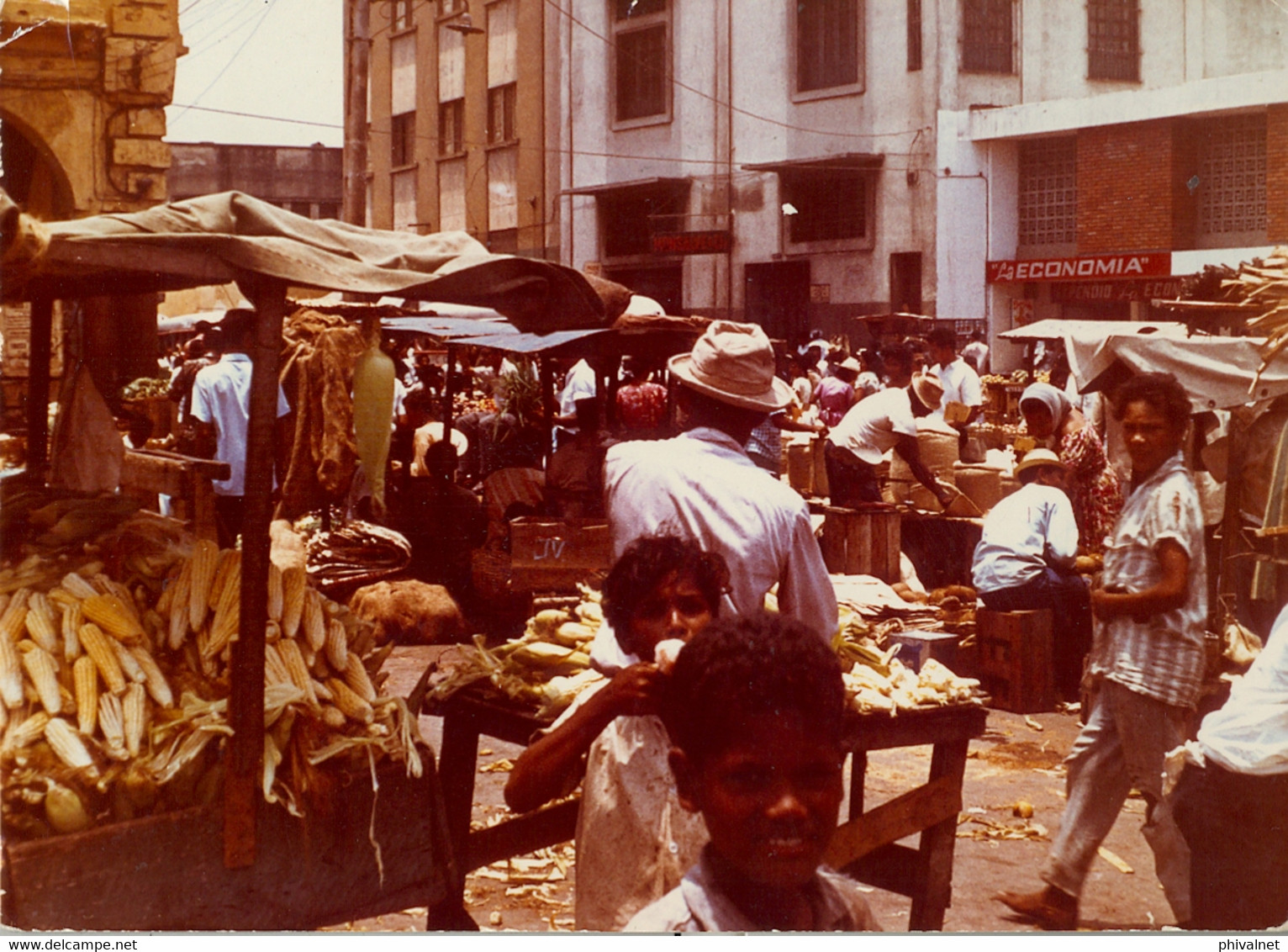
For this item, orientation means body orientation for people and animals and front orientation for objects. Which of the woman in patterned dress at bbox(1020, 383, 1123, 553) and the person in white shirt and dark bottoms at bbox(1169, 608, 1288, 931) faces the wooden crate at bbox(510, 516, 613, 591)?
the woman in patterned dress

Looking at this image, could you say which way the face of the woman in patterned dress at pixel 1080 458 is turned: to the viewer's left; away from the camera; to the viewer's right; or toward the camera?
to the viewer's left

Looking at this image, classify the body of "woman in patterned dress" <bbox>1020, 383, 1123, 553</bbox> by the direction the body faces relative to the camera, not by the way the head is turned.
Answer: to the viewer's left

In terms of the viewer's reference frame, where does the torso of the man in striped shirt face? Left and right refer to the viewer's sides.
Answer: facing to the left of the viewer

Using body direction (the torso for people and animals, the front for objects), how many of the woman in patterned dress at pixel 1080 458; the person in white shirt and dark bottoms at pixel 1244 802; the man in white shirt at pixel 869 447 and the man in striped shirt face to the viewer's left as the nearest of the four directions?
2

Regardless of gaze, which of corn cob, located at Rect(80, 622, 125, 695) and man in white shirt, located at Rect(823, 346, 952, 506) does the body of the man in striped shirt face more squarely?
the corn cob

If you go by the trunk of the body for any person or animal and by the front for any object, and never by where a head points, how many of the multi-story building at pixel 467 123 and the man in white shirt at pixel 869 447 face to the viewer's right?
1
